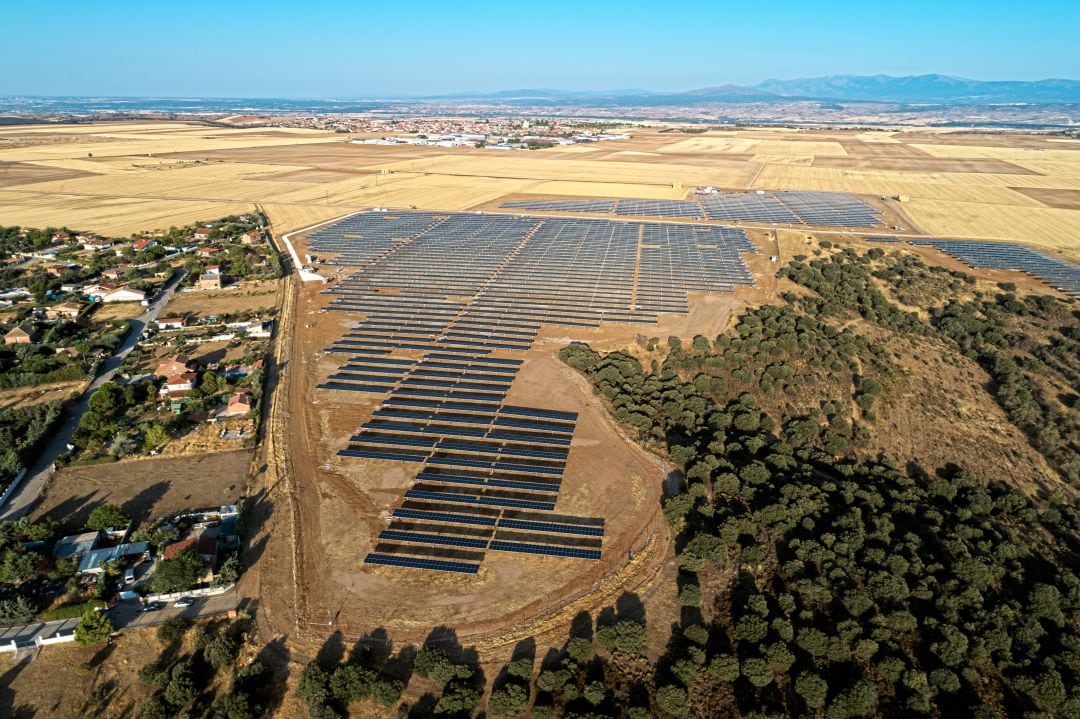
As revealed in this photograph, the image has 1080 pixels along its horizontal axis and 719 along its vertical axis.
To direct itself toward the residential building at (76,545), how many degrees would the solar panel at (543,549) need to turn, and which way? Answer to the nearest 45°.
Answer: approximately 90° to its right

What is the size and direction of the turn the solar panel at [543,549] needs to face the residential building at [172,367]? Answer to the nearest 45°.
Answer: approximately 135° to its right

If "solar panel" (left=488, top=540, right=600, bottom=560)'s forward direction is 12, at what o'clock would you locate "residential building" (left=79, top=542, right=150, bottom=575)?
The residential building is roughly at 3 o'clock from the solar panel.

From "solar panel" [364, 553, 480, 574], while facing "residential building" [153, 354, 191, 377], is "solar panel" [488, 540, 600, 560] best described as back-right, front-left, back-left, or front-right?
back-right

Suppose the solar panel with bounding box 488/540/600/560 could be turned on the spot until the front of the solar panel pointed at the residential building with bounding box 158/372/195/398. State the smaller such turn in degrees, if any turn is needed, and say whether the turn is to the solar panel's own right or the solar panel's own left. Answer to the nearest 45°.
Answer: approximately 135° to the solar panel's own right

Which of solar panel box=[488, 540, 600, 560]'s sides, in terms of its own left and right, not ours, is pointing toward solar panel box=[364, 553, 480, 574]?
right
